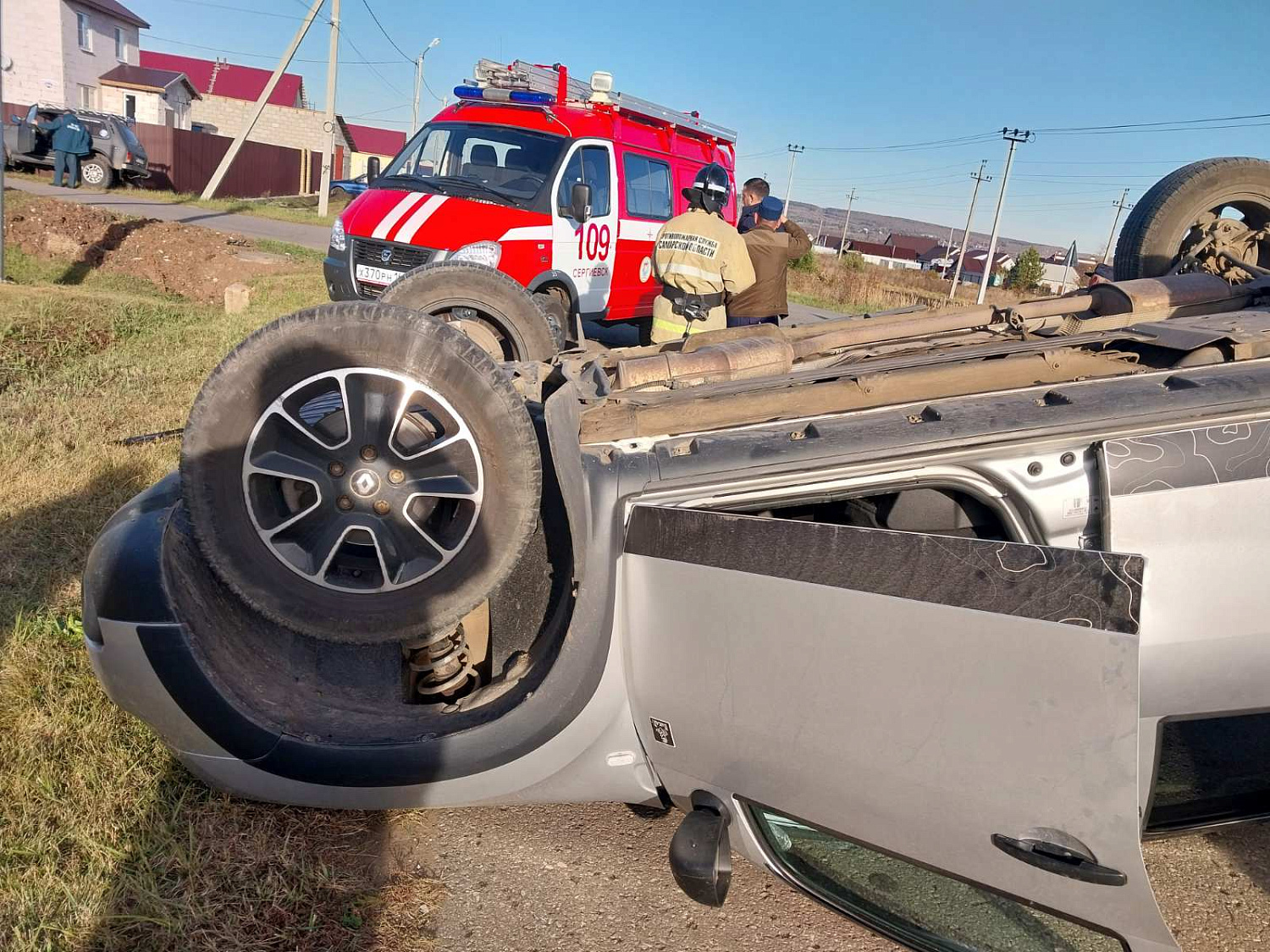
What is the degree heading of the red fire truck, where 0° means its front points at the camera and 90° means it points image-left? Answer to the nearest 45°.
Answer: approximately 45°

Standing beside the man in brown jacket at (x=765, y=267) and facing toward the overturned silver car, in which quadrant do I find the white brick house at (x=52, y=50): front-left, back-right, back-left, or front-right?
back-right

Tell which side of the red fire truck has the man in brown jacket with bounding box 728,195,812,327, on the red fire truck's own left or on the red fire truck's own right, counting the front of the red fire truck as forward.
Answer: on the red fire truck's own left

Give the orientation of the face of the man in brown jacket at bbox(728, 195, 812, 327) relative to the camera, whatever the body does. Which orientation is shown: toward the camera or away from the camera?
away from the camera

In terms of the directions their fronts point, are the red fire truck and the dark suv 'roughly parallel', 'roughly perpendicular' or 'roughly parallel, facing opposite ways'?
roughly perpendicular

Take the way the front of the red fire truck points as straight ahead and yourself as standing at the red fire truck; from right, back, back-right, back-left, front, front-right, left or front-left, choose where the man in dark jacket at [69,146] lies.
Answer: right

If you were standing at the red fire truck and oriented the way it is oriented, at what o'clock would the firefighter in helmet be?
The firefighter in helmet is roughly at 10 o'clock from the red fire truck.

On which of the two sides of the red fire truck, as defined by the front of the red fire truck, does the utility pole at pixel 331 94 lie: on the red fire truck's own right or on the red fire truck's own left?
on the red fire truck's own right

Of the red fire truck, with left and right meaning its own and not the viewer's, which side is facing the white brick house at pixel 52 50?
right
